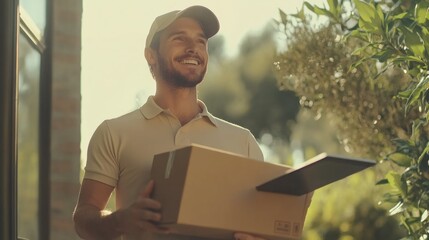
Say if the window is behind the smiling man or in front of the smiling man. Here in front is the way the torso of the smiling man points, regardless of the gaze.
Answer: behind

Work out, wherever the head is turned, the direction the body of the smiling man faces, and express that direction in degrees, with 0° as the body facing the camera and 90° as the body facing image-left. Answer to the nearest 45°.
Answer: approximately 315°
